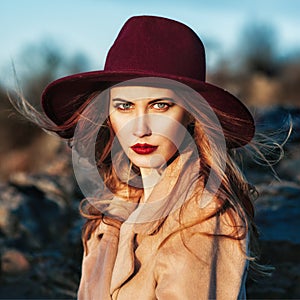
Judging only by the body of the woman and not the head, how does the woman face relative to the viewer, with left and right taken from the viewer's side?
facing the viewer and to the left of the viewer

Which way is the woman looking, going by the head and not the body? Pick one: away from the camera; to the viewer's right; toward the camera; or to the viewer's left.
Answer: toward the camera
